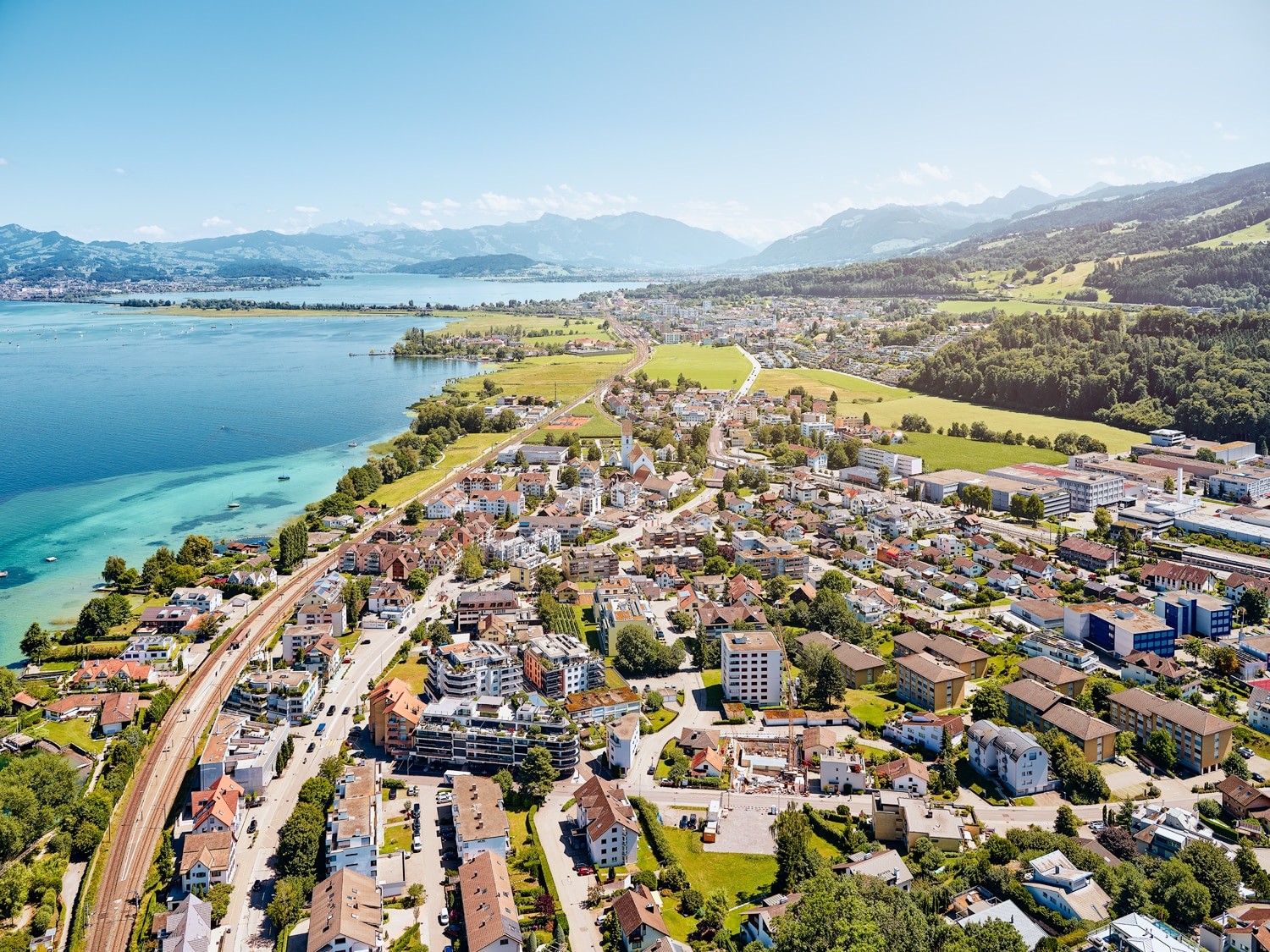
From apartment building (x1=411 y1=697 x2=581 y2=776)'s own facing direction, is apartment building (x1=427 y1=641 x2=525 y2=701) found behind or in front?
behind

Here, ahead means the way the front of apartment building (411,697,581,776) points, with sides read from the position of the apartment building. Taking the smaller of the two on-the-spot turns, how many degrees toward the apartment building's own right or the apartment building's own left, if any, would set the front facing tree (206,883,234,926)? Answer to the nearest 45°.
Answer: approximately 45° to the apartment building's own right

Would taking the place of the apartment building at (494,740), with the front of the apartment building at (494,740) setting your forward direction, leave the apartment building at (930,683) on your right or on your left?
on your left

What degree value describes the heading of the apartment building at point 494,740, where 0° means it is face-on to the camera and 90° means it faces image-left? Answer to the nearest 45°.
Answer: approximately 0°

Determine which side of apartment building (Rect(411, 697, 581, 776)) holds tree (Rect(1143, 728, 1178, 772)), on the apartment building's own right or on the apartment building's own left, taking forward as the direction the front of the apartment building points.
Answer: on the apartment building's own left

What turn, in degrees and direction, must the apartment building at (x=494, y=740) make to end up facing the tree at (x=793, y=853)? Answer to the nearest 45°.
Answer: approximately 45° to its left

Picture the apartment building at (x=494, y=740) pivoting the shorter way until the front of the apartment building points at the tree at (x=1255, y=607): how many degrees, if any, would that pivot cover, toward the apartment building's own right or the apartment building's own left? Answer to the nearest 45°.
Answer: approximately 90° to the apartment building's own left

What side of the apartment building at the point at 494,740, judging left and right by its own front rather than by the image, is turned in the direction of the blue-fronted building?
left

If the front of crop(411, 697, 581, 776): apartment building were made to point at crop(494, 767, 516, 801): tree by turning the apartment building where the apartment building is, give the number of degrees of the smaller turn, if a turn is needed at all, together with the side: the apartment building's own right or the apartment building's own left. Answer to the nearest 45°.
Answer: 0° — it already faces it

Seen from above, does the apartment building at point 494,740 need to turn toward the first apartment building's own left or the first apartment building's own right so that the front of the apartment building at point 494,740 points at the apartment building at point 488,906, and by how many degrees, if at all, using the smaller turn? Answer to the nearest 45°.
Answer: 0° — it already faces it

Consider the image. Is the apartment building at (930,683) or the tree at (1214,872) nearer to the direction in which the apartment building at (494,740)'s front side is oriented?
the tree

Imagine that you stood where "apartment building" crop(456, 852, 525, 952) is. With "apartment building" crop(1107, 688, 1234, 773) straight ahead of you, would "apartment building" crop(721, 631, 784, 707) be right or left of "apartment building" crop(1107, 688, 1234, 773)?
left

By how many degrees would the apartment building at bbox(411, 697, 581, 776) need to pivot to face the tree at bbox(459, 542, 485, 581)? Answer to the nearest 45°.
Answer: approximately 180°
